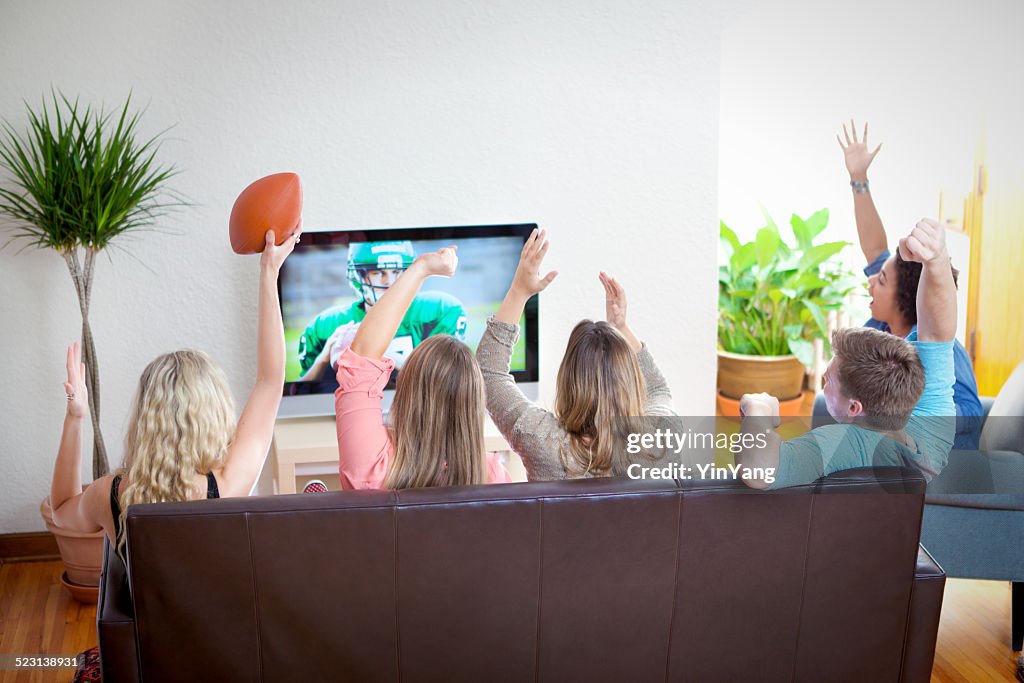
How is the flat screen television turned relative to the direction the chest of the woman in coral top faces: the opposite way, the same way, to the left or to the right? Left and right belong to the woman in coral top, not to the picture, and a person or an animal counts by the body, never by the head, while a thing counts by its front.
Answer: the opposite way

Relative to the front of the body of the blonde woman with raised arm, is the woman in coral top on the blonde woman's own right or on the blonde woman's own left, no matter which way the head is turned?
on the blonde woman's own right

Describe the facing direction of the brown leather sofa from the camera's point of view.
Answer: facing away from the viewer

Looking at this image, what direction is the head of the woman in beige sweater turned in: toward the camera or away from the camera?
away from the camera

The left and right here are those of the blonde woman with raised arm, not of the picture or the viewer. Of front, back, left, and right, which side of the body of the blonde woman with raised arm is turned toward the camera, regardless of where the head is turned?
back

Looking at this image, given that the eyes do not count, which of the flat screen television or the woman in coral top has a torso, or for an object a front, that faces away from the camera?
the woman in coral top

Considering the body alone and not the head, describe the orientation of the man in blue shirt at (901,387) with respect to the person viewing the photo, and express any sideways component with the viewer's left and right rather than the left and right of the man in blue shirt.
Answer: facing away from the viewer and to the left of the viewer

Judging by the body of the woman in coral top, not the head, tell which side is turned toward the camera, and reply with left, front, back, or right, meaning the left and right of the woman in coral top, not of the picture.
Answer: back

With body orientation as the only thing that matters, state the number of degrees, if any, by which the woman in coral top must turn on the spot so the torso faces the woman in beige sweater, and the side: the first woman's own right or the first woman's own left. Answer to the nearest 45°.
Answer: approximately 90° to the first woman's own right

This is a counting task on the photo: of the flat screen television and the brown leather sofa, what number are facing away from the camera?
1

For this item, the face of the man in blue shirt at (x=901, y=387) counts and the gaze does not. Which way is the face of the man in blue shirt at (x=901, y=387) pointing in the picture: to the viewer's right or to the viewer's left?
to the viewer's left

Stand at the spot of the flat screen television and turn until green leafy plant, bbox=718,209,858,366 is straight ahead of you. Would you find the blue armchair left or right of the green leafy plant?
right

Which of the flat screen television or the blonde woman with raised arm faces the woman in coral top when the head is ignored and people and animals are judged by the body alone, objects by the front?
the flat screen television

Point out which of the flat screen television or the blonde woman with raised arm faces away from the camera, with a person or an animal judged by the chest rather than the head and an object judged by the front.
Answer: the blonde woman with raised arm
